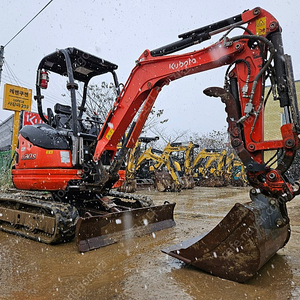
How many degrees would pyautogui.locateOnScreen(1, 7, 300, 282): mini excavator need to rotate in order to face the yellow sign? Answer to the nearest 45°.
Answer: approximately 180°

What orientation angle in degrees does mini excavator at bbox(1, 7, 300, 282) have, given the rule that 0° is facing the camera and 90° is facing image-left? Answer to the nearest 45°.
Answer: approximately 315°
